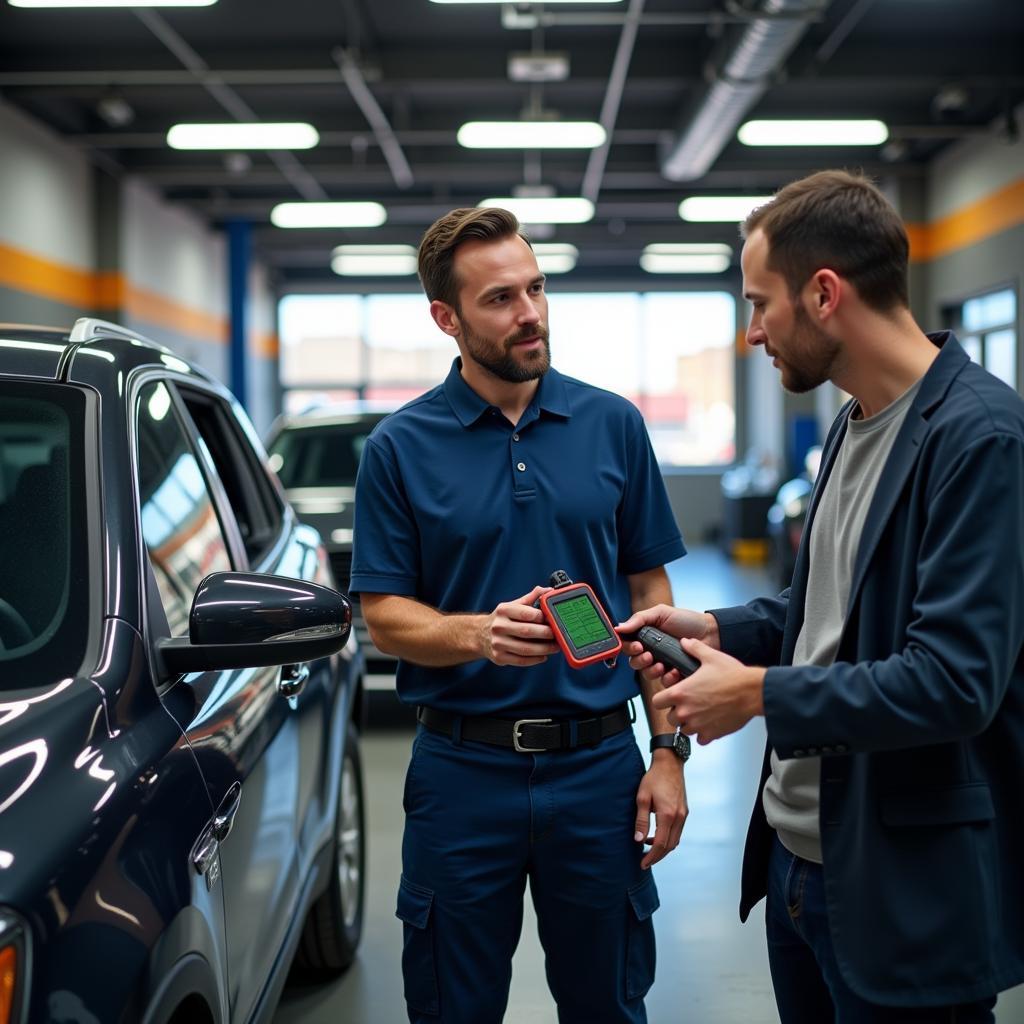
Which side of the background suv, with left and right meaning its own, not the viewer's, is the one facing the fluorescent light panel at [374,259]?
back

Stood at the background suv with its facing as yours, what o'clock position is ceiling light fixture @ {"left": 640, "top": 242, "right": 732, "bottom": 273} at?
The ceiling light fixture is roughly at 7 o'clock from the background suv.

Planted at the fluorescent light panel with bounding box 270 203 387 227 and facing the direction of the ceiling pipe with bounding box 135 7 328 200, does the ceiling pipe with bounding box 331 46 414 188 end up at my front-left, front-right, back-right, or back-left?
front-left

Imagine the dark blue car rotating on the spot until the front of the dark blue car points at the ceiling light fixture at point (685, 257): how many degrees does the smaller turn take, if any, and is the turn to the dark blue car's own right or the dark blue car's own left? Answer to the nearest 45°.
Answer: approximately 180°

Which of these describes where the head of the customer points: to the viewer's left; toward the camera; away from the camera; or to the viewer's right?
to the viewer's left

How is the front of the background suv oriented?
toward the camera

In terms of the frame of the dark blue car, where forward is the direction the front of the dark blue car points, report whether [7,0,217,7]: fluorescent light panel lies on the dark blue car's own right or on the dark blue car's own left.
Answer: on the dark blue car's own right

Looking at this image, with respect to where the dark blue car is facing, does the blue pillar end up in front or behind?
behind

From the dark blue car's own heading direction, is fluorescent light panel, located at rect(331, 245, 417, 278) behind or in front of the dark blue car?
behind

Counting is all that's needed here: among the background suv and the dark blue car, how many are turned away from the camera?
0

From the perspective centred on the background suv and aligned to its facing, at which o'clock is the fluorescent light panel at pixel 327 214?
The fluorescent light panel is roughly at 6 o'clock from the background suv.

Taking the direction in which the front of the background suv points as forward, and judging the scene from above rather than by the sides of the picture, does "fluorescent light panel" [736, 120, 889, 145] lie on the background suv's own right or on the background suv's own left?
on the background suv's own left

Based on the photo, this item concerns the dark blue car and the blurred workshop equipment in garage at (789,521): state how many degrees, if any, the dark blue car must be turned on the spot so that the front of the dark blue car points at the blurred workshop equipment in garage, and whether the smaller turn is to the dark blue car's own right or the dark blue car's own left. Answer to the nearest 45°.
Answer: approximately 180°

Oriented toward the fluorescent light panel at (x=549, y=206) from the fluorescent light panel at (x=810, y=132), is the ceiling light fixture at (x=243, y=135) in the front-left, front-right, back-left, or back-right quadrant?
front-left

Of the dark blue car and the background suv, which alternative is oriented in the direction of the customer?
the background suv

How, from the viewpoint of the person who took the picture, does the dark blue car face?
facing the viewer and to the left of the viewer
